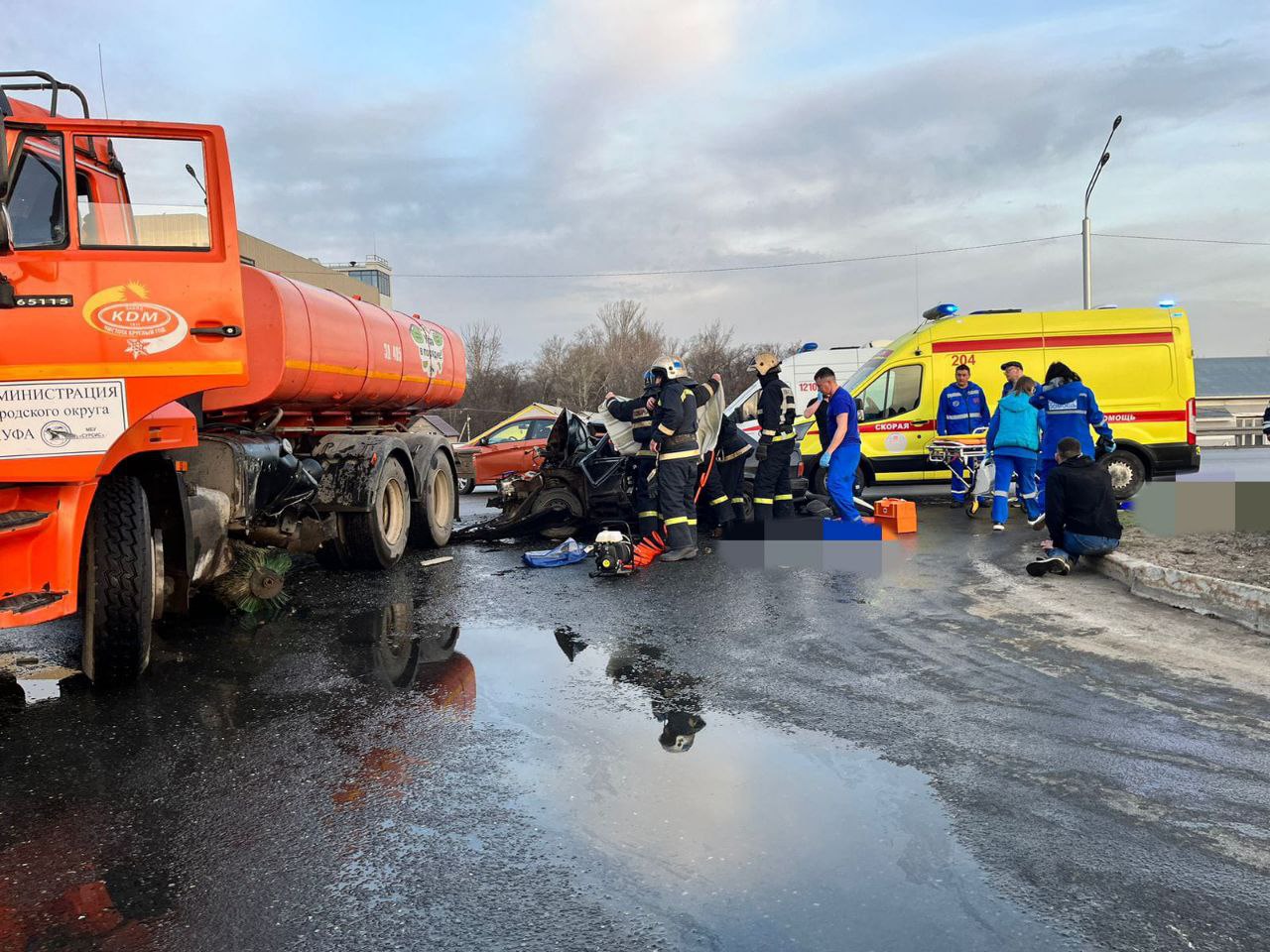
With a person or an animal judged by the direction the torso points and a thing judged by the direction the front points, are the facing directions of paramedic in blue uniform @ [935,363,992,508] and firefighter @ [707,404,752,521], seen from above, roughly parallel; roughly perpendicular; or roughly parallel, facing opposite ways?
roughly perpendicular

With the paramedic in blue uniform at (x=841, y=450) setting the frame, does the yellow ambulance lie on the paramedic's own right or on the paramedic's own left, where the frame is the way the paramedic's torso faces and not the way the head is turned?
on the paramedic's own right

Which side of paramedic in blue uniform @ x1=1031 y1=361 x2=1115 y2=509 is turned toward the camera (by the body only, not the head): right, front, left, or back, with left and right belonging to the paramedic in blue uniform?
back

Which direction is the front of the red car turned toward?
to the viewer's left

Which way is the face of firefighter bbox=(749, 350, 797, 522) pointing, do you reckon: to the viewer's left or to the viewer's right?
to the viewer's left

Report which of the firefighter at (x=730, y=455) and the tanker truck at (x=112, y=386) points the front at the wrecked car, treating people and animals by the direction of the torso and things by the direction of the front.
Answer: the firefighter

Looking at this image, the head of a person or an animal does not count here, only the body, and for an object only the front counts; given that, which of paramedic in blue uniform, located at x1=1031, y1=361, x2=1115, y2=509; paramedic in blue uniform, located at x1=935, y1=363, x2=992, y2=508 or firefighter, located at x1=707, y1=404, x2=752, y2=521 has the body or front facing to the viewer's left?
the firefighter

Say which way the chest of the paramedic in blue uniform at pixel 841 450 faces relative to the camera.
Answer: to the viewer's left

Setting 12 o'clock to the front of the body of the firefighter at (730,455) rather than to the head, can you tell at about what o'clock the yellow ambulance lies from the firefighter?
The yellow ambulance is roughly at 5 o'clock from the firefighter.

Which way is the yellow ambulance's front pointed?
to the viewer's left

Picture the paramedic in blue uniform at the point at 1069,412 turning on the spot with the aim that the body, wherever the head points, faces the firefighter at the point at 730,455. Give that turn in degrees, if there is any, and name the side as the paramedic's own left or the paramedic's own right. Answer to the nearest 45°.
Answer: approximately 90° to the paramedic's own left

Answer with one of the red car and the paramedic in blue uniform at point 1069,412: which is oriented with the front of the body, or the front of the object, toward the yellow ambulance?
the paramedic in blue uniform

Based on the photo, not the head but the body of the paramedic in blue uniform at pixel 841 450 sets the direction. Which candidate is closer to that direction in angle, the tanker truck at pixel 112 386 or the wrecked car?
the wrecked car

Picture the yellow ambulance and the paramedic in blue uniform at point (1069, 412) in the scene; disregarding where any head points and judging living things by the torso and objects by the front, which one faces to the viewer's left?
the yellow ambulance

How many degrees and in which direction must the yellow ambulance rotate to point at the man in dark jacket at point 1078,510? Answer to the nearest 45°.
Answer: approximately 90° to its left

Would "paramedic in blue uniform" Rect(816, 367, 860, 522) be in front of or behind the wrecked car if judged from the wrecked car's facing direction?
behind

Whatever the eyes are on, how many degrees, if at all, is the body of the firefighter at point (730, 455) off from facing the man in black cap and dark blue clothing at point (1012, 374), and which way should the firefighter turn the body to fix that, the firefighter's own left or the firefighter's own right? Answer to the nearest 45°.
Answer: approximately 180°
